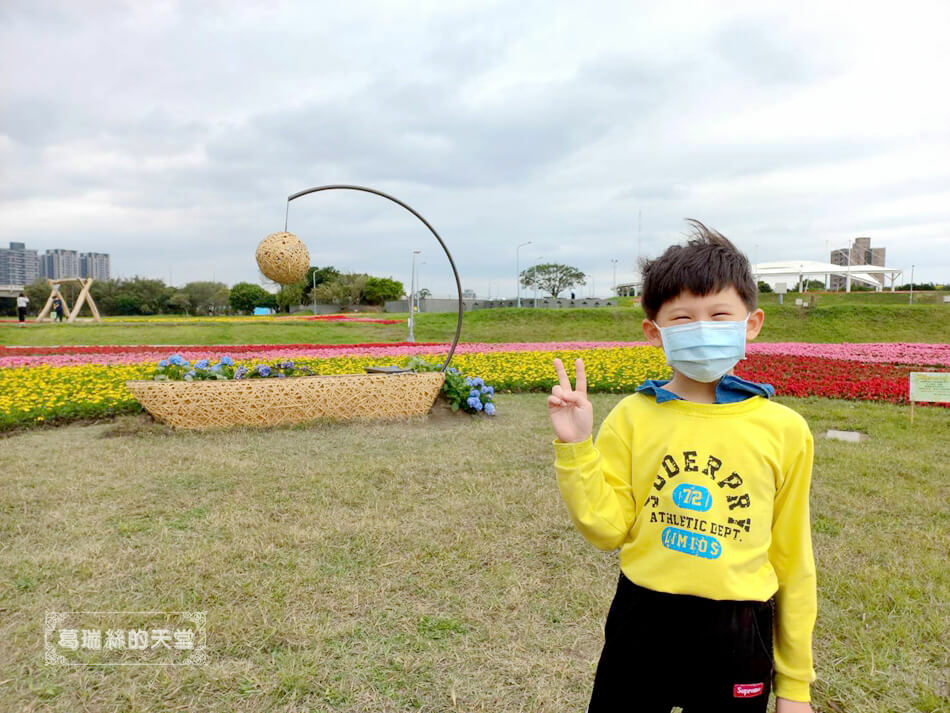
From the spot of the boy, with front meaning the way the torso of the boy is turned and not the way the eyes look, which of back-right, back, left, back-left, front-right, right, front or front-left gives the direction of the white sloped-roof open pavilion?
back

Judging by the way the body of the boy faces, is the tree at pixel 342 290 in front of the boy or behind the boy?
behind

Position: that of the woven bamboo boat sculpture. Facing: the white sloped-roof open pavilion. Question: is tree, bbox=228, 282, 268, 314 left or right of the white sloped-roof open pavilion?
left

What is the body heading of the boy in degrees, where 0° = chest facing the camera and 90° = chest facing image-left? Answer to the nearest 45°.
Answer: approximately 0°

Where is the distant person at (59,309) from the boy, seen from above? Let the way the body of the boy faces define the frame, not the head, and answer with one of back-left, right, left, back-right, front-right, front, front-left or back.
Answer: back-right

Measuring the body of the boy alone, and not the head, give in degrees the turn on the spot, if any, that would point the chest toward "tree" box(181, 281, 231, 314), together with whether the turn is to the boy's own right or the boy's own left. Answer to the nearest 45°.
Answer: approximately 135° to the boy's own right

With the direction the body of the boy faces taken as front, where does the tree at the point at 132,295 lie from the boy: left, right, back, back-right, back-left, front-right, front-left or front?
back-right

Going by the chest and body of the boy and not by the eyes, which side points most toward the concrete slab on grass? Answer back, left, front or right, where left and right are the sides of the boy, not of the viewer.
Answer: back
